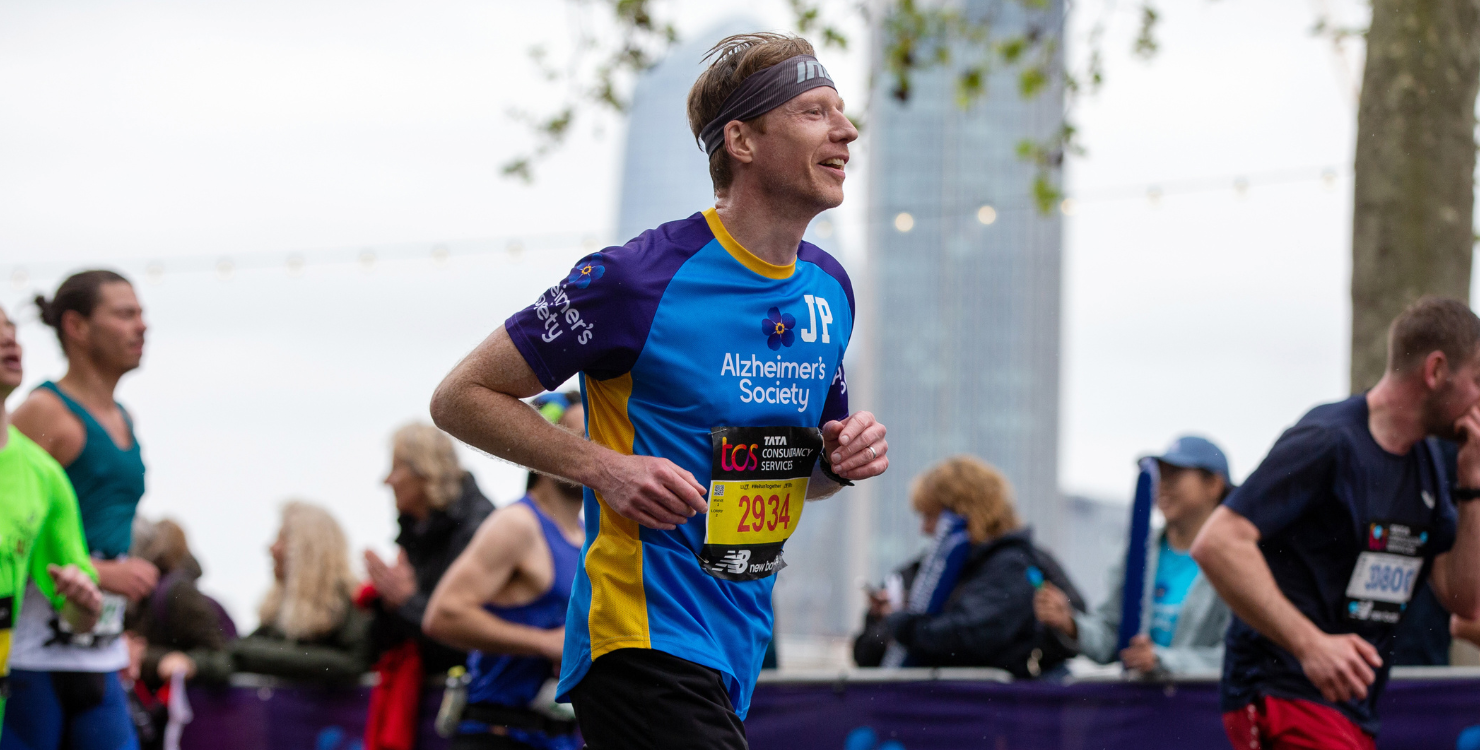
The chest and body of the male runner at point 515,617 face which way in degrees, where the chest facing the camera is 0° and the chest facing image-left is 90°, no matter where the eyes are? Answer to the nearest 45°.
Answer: approximately 270°

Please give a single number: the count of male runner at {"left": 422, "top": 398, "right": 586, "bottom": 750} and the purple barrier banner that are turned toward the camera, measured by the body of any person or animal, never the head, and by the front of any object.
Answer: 1

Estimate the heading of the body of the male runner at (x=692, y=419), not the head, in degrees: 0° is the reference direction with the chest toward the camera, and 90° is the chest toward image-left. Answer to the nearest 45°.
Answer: approximately 315°

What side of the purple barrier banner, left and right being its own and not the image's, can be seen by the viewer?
front

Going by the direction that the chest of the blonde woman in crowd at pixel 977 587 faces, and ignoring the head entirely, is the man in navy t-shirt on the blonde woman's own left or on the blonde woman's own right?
on the blonde woman's own left

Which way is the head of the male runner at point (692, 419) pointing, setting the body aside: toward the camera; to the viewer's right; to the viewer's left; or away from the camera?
to the viewer's right

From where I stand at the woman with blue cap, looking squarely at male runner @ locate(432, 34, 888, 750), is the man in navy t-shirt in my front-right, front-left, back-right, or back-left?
front-left

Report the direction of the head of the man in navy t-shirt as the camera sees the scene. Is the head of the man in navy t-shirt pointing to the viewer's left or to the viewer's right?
to the viewer's right

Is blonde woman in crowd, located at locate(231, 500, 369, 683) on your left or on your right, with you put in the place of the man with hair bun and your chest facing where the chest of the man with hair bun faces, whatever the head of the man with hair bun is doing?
on your left

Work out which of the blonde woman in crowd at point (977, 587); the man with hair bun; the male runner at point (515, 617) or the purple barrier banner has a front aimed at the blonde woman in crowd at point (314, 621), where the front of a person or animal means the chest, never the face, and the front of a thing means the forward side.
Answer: the blonde woman in crowd at point (977, 587)

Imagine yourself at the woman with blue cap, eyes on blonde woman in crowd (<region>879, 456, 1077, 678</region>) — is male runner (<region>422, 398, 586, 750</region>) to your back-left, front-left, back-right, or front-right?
front-left

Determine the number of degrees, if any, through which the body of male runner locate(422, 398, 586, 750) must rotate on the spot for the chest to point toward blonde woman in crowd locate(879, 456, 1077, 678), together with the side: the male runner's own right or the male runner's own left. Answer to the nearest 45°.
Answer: approximately 45° to the male runner's own left

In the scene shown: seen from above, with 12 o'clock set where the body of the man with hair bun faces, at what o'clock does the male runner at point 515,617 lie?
The male runner is roughly at 11 o'clock from the man with hair bun.

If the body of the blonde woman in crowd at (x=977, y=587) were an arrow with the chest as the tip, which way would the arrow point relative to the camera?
to the viewer's left
